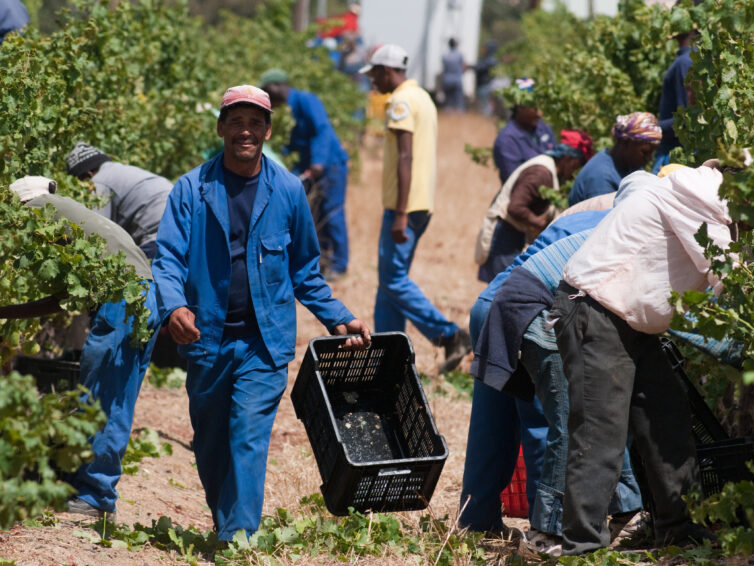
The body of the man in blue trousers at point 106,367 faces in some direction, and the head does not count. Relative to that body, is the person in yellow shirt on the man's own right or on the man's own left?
on the man's own right

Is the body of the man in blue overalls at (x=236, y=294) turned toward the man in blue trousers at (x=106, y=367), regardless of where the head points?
no

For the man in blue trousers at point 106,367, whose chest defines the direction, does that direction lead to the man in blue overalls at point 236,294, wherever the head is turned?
no

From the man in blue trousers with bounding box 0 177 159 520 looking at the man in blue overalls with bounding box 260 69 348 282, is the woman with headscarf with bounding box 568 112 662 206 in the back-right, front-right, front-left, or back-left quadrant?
front-right

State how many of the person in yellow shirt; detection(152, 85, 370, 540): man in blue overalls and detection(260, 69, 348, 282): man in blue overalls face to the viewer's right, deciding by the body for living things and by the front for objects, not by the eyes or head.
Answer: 0

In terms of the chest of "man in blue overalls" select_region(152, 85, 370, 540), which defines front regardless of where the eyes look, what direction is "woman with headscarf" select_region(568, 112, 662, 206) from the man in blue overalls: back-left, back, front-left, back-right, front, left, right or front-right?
back-left

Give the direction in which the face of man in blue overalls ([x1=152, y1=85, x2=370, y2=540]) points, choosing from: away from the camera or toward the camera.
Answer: toward the camera

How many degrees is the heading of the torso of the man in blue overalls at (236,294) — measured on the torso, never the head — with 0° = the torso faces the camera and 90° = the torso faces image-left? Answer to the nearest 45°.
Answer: approximately 0°

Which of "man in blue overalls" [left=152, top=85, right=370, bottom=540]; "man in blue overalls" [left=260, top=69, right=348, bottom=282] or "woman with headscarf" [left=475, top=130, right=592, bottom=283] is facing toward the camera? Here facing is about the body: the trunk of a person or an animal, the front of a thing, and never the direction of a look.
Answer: "man in blue overalls" [left=152, top=85, right=370, bottom=540]

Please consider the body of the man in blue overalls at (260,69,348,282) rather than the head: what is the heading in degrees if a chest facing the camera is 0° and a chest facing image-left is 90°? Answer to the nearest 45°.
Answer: approximately 90°

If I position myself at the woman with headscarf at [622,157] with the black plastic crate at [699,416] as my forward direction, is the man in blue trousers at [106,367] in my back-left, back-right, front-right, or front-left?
front-right

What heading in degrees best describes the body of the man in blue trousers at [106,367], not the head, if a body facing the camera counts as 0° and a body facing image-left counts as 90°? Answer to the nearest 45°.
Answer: approximately 90°
